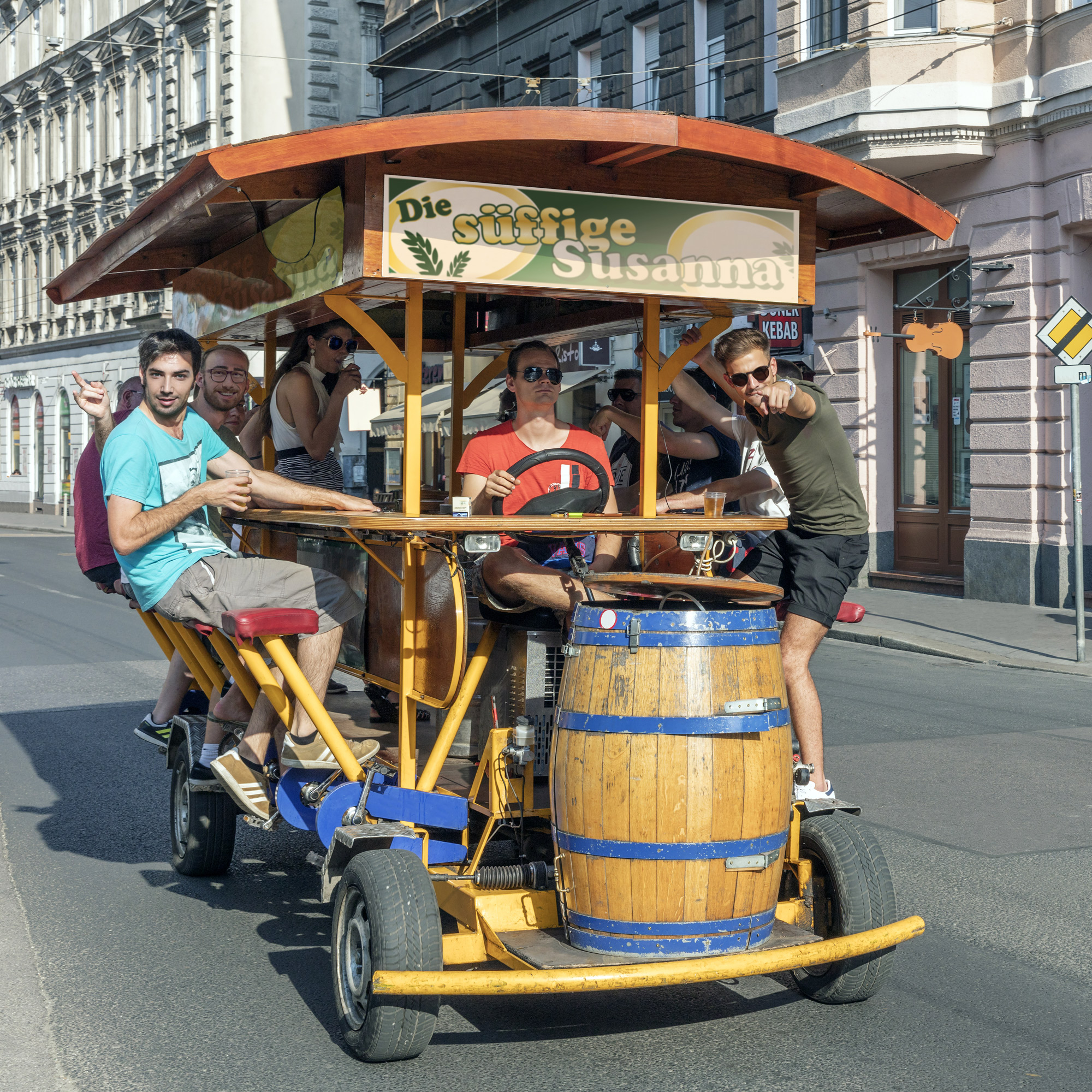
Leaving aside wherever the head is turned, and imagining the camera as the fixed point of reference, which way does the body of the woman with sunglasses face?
to the viewer's right

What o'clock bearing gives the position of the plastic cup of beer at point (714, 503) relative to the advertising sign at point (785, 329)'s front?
The plastic cup of beer is roughly at 12 o'clock from the advertising sign.

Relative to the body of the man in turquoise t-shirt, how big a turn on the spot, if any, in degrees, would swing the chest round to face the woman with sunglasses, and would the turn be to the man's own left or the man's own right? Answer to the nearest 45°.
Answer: approximately 135° to the man's own left

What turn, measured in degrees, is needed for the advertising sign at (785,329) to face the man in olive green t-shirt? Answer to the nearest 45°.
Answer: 0° — it already faces them

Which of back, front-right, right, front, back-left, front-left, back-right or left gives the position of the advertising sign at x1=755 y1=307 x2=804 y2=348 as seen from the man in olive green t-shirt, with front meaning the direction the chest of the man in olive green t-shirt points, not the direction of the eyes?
back-right

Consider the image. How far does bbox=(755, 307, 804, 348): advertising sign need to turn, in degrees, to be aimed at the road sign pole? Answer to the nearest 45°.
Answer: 0° — it already faces it

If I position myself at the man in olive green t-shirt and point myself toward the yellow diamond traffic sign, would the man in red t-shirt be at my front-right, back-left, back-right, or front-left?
back-left
